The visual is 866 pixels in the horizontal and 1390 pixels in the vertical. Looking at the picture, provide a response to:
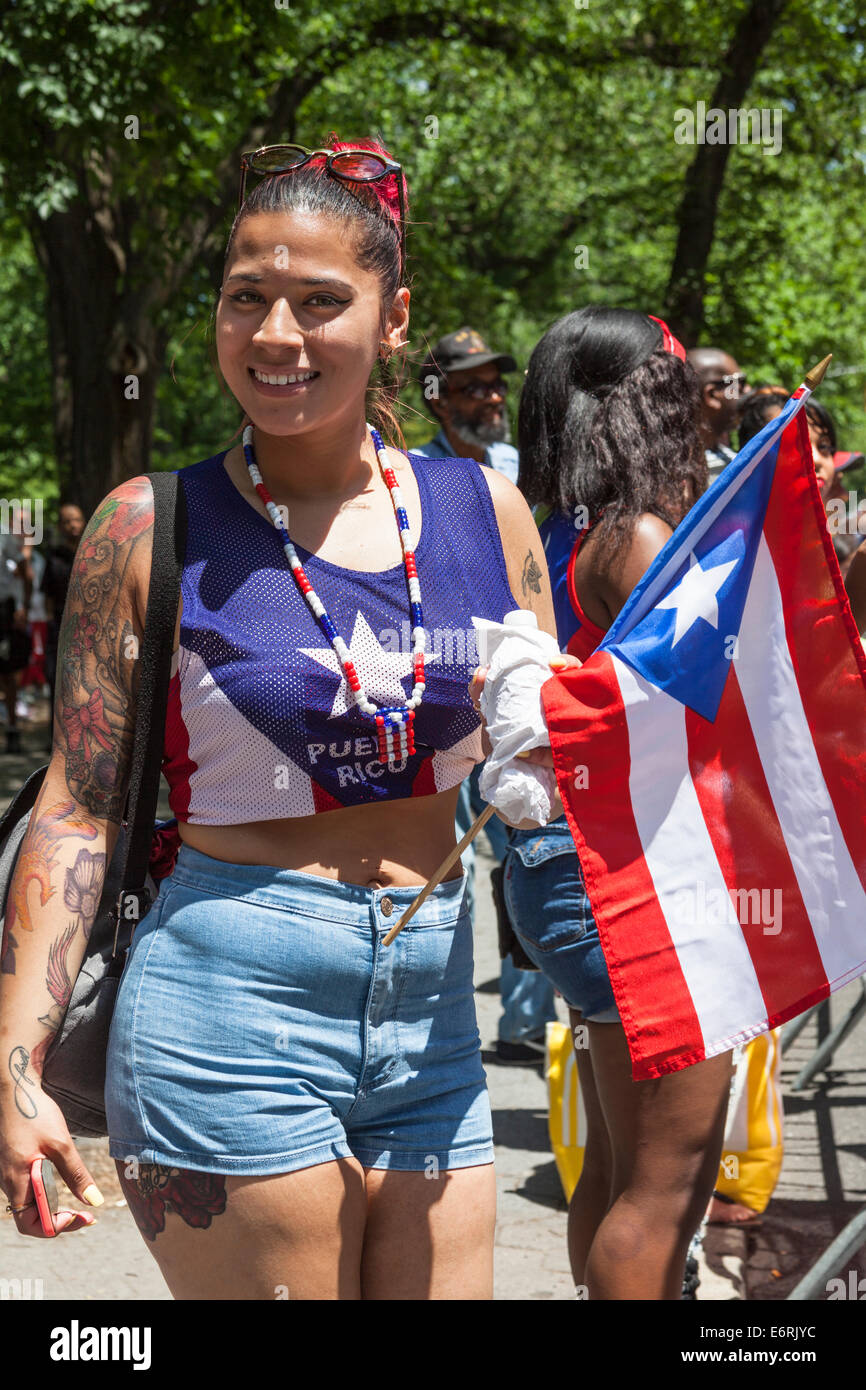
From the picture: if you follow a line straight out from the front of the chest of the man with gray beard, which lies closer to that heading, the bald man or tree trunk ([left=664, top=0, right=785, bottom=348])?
the bald man

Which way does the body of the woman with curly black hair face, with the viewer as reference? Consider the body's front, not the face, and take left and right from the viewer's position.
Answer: facing away from the viewer and to the right of the viewer

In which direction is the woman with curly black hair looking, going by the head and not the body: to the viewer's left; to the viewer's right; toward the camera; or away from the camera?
away from the camera

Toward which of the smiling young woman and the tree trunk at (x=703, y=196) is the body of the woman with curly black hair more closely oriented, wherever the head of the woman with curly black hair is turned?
the tree trunk

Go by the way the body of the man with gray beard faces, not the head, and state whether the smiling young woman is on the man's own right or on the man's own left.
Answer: on the man's own right

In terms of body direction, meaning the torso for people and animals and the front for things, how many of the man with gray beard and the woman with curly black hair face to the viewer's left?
0

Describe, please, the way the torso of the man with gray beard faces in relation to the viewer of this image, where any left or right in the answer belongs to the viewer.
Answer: facing the viewer and to the right of the viewer

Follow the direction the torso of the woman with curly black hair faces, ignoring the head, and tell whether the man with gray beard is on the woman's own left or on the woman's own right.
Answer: on the woman's own left
